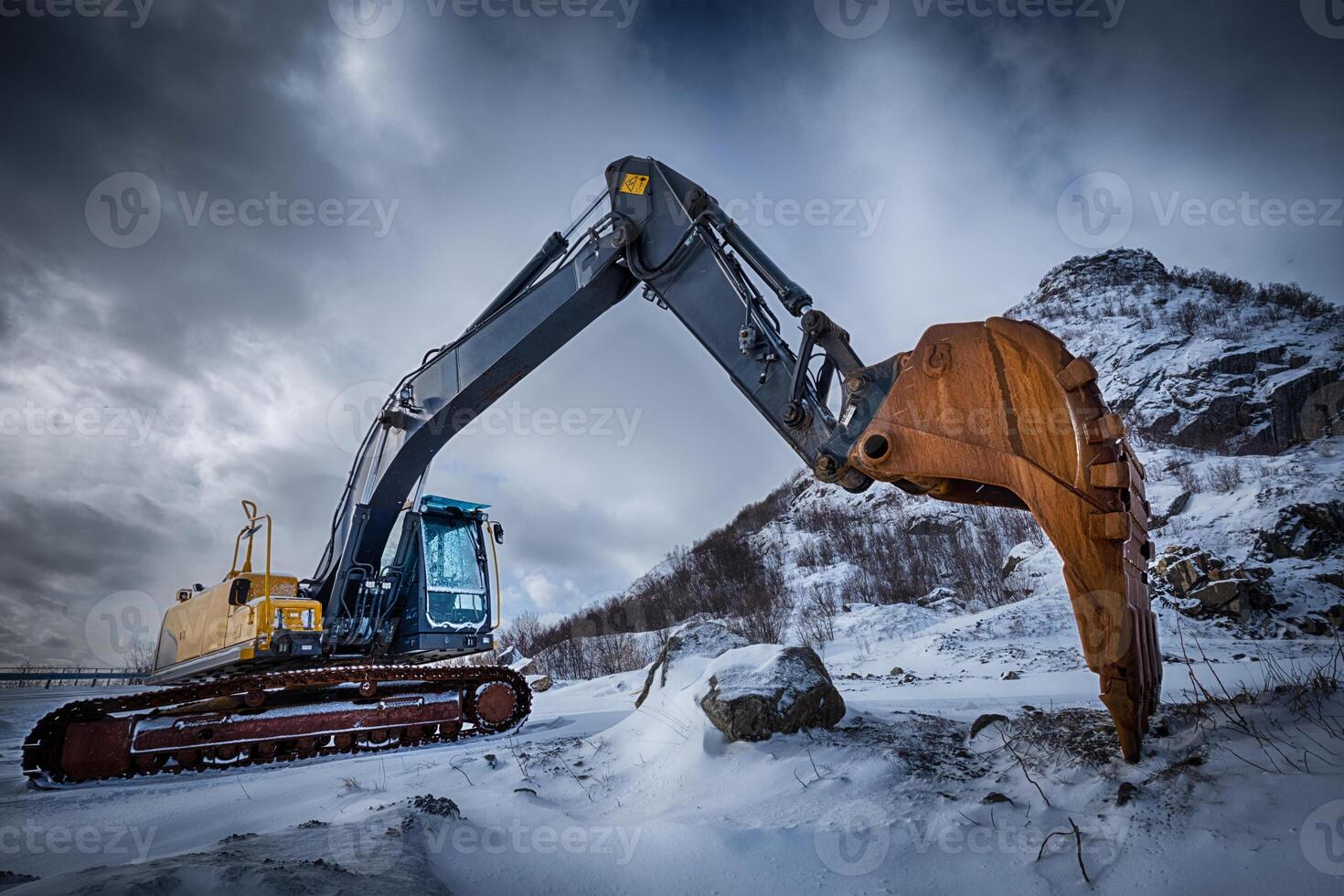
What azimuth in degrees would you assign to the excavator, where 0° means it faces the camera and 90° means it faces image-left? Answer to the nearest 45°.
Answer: approximately 315°

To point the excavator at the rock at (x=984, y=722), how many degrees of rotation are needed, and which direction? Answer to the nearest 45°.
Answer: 0° — it already faces it

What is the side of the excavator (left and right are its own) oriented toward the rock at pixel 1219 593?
left

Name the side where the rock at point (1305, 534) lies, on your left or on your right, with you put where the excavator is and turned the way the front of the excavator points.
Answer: on your left

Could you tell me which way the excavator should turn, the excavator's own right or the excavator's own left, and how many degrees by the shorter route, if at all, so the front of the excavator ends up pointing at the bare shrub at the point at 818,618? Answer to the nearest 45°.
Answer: approximately 90° to the excavator's own left

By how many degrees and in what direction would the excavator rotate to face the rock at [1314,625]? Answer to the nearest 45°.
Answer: approximately 45° to its left
